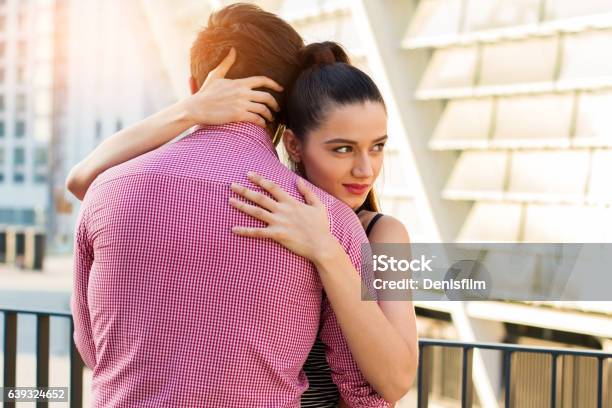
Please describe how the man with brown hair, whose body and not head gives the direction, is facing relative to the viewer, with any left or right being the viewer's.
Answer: facing away from the viewer

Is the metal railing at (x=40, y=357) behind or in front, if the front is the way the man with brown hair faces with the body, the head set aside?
in front
